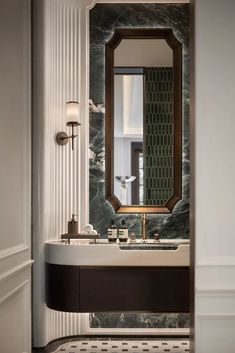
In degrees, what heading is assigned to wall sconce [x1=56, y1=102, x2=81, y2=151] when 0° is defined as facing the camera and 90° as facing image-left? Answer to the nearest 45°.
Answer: approximately 315°

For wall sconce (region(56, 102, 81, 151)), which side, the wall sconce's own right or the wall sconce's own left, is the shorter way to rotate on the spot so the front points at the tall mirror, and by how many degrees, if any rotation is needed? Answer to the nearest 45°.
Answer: approximately 45° to the wall sconce's own left

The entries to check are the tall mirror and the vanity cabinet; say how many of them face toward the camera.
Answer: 2
